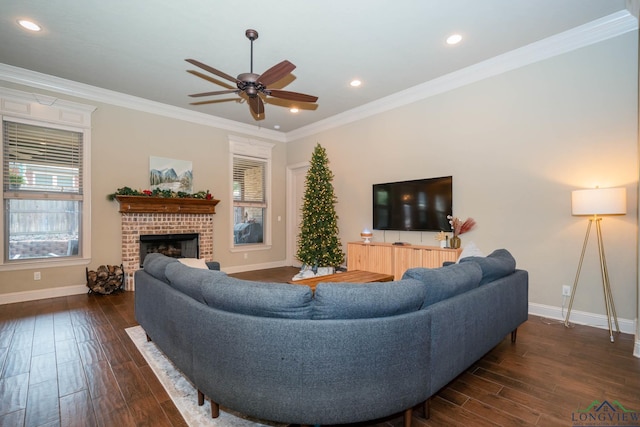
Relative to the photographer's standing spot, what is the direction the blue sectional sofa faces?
facing away from the viewer

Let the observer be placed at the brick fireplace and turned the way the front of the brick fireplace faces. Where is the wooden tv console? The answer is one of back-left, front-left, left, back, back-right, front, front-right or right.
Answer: front-left

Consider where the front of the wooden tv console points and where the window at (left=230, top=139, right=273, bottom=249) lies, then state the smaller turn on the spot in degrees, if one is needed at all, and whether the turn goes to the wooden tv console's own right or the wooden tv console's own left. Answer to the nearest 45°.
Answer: approximately 45° to the wooden tv console's own right

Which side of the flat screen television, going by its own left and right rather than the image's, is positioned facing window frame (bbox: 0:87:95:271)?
front

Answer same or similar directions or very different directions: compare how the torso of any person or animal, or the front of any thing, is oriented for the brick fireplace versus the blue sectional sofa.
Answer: very different directions

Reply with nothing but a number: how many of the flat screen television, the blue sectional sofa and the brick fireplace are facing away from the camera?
1

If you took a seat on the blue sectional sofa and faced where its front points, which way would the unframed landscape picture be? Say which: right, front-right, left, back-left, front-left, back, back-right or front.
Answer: front-left

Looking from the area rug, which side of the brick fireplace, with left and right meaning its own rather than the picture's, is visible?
front

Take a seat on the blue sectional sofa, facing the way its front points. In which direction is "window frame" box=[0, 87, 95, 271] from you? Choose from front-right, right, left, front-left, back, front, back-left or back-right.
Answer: front-left

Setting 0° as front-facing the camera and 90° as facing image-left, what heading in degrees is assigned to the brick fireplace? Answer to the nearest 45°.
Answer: approximately 0°

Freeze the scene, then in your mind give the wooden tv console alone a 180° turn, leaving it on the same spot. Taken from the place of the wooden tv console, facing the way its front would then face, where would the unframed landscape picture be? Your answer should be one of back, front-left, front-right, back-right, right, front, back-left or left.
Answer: back-left

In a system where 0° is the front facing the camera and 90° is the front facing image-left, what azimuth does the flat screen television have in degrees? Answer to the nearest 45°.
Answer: approximately 45°

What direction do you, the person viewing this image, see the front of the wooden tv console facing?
facing the viewer and to the left of the viewer
